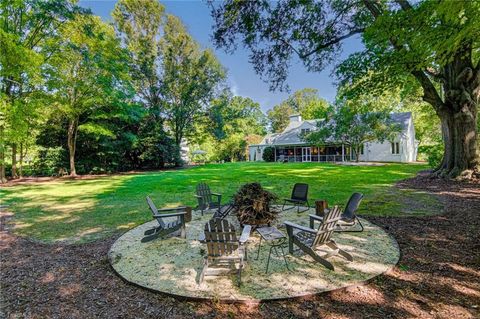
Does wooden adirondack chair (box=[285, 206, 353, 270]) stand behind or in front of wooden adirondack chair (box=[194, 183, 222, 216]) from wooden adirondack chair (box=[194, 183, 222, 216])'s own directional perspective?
in front

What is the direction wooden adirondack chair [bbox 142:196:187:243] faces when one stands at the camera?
facing to the right of the viewer

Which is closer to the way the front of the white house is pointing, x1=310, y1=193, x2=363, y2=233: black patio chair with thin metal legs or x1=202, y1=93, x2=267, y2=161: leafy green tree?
the black patio chair with thin metal legs

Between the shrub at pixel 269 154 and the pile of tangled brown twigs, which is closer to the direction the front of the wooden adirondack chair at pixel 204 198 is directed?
the pile of tangled brown twigs

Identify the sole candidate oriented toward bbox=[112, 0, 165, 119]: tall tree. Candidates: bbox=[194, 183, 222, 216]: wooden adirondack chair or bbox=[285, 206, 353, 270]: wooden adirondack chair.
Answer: bbox=[285, 206, 353, 270]: wooden adirondack chair

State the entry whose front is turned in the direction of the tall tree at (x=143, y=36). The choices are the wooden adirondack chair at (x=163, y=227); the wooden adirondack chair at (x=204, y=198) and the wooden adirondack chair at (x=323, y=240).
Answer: the wooden adirondack chair at (x=323, y=240)

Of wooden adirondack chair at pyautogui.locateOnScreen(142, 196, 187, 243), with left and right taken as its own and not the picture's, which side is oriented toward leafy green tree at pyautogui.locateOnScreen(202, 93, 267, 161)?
left

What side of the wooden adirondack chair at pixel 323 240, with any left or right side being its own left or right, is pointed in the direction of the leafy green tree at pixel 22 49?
front

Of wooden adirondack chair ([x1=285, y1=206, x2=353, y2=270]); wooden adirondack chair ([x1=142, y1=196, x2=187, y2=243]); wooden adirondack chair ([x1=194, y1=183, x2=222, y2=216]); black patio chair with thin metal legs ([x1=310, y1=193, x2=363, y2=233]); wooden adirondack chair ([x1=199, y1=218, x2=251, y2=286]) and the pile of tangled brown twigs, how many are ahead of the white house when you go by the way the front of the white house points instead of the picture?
6

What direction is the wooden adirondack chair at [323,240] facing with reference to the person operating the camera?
facing away from the viewer and to the left of the viewer

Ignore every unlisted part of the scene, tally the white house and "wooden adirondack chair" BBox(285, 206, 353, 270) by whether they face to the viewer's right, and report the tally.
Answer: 0

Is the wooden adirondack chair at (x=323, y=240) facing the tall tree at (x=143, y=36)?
yes

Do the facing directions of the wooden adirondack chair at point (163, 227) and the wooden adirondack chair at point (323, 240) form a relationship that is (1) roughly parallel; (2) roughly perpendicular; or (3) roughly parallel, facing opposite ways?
roughly perpendicular

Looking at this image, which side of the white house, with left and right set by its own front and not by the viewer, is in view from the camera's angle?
front

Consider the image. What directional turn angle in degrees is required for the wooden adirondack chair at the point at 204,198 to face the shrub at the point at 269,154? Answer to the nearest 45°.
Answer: approximately 135° to its left

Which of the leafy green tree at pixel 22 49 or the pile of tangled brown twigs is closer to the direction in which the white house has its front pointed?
the pile of tangled brown twigs

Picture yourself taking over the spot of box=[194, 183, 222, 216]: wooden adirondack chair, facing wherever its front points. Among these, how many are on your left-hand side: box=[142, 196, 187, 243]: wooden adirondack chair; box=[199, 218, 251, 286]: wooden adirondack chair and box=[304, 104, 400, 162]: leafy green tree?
1

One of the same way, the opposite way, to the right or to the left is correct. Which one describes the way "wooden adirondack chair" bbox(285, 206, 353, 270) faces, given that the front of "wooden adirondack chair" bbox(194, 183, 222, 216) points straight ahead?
the opposite way

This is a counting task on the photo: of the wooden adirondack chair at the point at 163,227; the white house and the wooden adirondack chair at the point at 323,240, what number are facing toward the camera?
1
